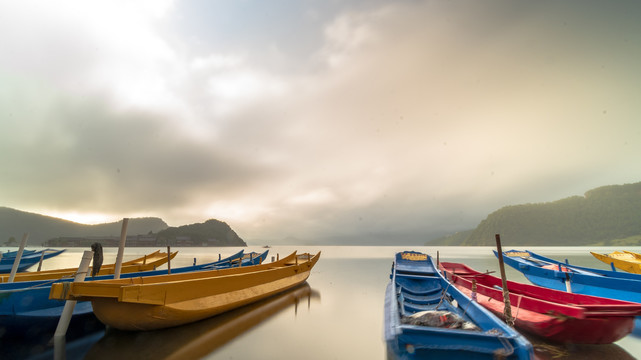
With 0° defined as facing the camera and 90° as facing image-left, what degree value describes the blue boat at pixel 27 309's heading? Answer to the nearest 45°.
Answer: approximately 225°

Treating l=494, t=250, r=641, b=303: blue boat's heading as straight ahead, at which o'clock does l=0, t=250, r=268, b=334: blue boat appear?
l=0, t=250, r=268, b=334: blue boat is roughly at 9 o'clock from l=494, t=250, r=641, b=303: blue boat.

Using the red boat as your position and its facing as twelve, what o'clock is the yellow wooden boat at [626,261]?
The yellow wooden boat is roughly at 2 o'clock from the red boat.

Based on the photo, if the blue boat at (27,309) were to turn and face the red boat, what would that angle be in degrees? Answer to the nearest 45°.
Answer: approximately 90° to its right

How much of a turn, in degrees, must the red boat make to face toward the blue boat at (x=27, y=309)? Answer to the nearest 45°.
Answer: approximately 90° to its left

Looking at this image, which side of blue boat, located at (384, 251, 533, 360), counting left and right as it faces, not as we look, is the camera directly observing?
back

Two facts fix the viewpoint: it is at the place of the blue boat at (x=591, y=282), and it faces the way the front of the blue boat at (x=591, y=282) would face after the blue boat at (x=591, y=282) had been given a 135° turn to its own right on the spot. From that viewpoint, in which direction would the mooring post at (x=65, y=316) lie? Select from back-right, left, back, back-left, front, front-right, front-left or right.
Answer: back-right

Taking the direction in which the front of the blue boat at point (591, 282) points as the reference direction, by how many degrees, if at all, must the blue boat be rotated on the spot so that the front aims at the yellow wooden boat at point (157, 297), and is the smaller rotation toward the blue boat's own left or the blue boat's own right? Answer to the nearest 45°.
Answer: approximately 90° to the blue boat's own left

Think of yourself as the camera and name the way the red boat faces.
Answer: facing away from the viewer and to the left of the viewer

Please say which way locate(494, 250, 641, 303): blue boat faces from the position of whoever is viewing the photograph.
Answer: facing away from the viewer and to the left of the viewer

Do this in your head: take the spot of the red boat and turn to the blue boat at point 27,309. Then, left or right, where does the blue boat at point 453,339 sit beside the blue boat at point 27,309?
left

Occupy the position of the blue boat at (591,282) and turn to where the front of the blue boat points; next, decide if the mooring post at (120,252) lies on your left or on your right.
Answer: on your left

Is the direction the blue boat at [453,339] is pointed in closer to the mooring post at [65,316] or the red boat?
the red boat
